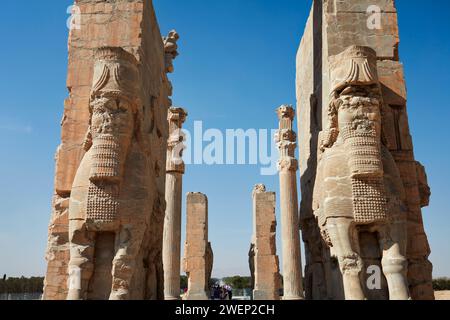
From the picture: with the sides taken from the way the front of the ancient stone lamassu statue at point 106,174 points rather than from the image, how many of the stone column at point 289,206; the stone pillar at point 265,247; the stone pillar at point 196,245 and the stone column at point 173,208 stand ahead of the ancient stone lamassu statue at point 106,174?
0

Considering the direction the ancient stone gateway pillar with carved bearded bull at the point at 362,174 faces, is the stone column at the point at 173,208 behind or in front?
behind

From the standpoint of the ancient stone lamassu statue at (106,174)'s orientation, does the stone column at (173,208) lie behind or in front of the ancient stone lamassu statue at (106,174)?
behind

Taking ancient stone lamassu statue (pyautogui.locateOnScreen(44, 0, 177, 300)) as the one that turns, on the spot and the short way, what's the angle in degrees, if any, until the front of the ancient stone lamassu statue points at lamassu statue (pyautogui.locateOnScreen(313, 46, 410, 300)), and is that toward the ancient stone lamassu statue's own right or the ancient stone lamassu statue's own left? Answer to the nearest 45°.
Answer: approximately 90° to the ancient stone lamassu statue's own left

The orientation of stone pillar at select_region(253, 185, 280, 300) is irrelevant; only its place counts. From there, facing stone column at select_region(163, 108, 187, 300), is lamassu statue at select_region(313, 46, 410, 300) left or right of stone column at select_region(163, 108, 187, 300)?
left

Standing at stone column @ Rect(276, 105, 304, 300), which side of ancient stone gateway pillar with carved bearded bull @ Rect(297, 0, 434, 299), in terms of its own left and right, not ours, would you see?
back

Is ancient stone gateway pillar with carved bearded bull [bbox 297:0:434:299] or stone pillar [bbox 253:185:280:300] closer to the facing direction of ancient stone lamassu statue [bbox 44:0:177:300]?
the ancient stone gateway pillar with carved bearded bull

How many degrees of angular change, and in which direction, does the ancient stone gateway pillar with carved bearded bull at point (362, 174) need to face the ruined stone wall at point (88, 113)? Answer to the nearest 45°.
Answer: approximately 90° to its right

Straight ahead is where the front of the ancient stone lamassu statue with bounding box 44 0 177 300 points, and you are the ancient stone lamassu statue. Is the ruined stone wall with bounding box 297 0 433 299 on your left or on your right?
on your left

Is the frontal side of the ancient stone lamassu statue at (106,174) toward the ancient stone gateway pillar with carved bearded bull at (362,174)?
no

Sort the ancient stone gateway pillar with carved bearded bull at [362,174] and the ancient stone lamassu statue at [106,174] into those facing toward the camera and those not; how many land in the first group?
2

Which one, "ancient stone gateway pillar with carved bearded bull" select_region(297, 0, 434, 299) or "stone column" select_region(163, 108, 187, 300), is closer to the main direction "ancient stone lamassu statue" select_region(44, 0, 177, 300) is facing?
the ancient stone gateway pillar with carved bearded bull

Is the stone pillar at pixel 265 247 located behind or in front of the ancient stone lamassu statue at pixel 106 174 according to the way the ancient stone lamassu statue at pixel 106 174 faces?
behind

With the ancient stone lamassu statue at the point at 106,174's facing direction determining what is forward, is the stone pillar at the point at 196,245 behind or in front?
behind

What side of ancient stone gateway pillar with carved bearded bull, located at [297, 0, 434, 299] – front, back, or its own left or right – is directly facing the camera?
front

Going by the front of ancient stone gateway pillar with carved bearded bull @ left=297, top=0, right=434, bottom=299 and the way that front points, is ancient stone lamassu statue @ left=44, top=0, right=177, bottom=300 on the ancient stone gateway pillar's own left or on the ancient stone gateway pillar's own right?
on the ancient stone gateway pillar's own right

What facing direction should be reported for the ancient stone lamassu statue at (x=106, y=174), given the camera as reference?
facing the viewer
